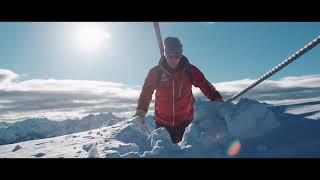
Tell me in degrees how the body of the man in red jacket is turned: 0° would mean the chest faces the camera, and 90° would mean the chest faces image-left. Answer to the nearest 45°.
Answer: approximately 0°
